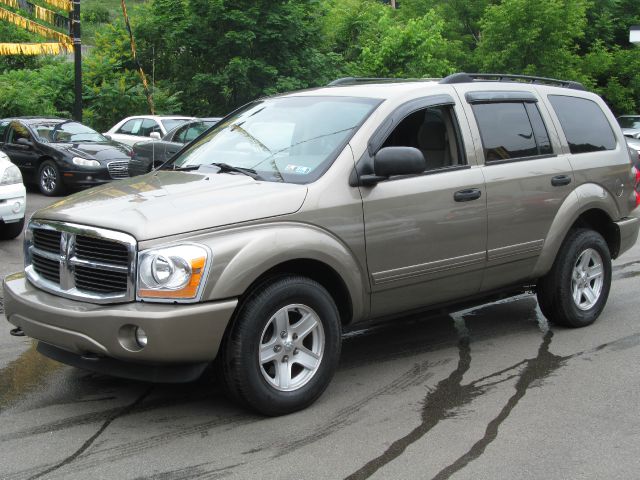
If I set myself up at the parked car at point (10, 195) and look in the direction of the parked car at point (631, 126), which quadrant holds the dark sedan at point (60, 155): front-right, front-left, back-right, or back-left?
front-left

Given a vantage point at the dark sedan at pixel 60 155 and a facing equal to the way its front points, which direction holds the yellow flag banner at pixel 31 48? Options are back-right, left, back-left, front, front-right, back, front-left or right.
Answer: back-left

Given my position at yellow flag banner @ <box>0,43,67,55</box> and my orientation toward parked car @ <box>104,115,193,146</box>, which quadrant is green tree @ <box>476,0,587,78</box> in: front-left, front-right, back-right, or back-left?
front-left

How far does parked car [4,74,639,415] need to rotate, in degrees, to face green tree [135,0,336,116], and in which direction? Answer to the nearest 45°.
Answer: approximately 135° to its right

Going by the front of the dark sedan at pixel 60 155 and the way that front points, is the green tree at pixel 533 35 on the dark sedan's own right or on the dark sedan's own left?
on the dark sedan's own left

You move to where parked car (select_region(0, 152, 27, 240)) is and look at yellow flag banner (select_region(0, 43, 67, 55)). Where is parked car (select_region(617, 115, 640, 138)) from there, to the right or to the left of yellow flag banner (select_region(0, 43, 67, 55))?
right

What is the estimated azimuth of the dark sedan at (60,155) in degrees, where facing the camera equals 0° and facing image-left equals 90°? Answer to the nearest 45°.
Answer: approximately 315°

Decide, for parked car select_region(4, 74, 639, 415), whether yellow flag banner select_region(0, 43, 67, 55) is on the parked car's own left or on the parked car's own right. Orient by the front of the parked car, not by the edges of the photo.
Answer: on the parked car's own right

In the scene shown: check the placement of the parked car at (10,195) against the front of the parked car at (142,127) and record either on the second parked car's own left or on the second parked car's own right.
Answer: on the second parked car's own right

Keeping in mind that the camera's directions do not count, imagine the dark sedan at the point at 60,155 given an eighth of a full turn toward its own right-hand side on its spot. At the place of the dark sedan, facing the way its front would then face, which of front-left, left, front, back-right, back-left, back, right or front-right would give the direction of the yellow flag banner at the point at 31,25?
back

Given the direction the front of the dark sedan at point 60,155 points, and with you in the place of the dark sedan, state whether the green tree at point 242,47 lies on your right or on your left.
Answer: on your left

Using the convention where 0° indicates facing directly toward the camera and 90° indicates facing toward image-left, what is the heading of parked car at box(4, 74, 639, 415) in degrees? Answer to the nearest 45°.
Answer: approximately 45°

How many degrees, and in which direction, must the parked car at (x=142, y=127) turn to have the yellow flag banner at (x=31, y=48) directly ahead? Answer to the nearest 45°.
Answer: approximately 180°

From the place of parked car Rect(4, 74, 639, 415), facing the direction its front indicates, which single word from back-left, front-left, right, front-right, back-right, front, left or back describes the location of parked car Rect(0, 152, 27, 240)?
right

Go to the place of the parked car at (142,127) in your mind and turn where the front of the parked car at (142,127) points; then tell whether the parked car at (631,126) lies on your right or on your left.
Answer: on your left
